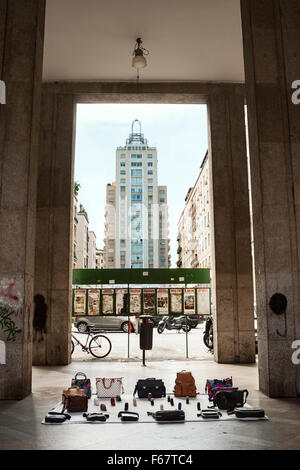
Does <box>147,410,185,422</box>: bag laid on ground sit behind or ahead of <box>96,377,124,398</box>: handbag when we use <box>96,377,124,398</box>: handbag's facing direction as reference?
ahead

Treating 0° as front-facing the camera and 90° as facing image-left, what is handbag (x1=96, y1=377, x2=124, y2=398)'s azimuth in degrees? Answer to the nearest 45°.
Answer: approximately 0°

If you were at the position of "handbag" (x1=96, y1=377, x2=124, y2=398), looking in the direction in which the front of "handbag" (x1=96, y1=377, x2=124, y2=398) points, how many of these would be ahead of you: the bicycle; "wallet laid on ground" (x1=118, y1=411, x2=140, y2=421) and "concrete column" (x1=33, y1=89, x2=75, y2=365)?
1

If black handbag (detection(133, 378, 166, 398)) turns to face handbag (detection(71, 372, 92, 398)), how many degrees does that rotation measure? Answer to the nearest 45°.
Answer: approximately 90° to its right

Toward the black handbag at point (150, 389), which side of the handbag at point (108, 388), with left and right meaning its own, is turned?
left

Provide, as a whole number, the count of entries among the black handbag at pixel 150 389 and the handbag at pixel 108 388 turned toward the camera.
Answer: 2

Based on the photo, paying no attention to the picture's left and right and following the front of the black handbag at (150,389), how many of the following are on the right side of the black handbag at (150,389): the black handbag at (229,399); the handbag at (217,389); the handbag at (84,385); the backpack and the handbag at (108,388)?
2

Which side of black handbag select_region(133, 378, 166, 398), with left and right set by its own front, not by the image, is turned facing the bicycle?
back

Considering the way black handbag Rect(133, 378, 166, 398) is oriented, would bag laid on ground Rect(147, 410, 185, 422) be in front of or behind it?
in front

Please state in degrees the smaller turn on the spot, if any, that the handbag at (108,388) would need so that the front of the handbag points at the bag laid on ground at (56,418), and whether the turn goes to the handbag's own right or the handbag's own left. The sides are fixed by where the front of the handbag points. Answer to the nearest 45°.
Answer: approximately 45° to the handbag's own right

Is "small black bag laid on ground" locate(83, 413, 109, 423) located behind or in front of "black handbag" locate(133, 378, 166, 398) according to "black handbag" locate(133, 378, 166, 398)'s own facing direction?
in front

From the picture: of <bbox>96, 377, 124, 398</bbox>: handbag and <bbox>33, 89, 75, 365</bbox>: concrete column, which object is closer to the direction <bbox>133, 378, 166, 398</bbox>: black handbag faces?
the handbag

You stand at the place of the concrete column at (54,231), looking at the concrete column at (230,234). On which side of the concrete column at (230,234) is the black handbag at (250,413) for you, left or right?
right
